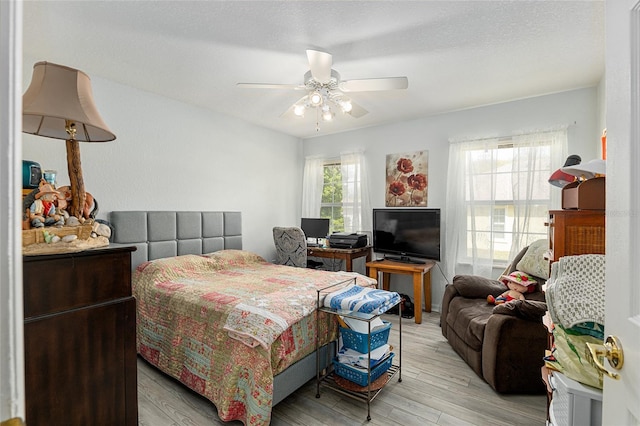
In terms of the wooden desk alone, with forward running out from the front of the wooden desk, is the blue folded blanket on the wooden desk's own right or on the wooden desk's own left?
on the wooden desk's own left

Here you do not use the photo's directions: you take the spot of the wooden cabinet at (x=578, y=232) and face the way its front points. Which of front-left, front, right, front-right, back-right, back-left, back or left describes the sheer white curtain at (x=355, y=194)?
front-right

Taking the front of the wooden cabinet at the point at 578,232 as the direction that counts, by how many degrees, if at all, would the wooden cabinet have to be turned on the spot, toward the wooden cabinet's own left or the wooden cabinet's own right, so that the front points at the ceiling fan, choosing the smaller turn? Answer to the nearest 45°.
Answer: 0° — it already faces it

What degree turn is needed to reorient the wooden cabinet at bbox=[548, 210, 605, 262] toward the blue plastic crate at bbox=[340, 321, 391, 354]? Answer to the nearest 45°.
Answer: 0° — it already faces it

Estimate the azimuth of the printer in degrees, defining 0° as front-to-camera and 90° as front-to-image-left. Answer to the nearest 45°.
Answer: approximately 45°

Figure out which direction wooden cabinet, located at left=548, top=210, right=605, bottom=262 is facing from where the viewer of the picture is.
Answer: facing to the left of the viewer

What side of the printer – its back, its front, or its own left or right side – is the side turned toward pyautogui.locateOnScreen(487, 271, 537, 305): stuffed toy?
left

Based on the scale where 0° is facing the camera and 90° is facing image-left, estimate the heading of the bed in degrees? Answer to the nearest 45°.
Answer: approximately 315°

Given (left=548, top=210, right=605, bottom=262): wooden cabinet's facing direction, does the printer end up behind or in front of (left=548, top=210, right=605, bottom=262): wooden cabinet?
in front

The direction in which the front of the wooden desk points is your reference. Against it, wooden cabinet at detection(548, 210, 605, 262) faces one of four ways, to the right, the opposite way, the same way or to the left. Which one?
to the right

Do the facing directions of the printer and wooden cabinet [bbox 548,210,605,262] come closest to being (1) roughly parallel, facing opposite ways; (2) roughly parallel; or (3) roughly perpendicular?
roughly perpendicular

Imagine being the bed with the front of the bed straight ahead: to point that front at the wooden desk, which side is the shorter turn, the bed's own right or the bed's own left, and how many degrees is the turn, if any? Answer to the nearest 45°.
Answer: approximately 90° to the bed's own left

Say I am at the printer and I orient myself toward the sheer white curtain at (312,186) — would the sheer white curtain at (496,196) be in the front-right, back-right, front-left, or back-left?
back-right
